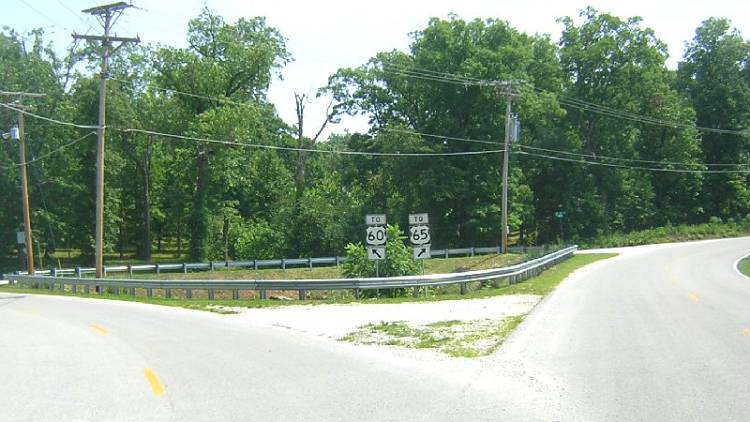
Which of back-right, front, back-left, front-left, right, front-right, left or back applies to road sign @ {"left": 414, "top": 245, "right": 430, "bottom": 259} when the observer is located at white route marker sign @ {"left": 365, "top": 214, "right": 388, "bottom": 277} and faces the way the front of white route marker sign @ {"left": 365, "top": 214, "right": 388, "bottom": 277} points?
left

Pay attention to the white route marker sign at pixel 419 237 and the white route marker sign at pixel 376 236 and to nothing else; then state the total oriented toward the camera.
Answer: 2

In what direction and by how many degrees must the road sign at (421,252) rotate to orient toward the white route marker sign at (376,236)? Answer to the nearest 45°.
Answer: approximately 90° to its right

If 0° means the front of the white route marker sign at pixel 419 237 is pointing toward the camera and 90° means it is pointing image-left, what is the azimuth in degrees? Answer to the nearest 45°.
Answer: approximately 0°

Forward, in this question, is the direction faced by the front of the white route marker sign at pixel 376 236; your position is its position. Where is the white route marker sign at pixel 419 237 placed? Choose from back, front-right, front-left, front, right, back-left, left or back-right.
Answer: left

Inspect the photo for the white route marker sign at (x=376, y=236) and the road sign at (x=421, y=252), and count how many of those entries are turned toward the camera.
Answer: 2

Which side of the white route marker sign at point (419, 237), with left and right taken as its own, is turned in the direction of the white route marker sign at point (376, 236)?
right

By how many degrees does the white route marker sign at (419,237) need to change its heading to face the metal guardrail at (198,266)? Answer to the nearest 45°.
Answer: approximately 135° to its right
